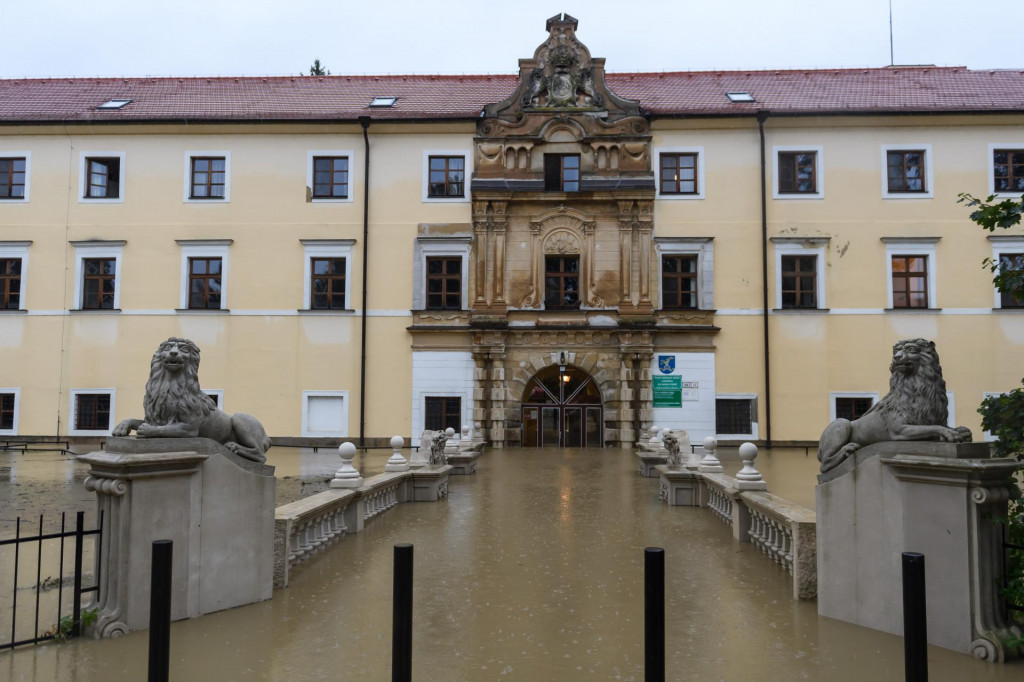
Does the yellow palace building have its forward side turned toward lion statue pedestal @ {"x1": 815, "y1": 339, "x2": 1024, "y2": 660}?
yes

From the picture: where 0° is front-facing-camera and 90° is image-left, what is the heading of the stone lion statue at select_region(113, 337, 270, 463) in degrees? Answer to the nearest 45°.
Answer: approximately 45°

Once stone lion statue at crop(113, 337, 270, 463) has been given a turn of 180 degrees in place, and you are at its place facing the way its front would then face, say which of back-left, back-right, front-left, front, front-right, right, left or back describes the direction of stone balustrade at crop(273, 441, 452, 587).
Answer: front

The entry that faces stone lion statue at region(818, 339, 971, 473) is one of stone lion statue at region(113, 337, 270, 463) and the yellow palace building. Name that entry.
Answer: the yellow palace building

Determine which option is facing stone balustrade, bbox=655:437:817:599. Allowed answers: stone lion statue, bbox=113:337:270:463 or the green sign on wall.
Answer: the green sign on wall

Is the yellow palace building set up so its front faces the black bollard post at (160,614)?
yes
